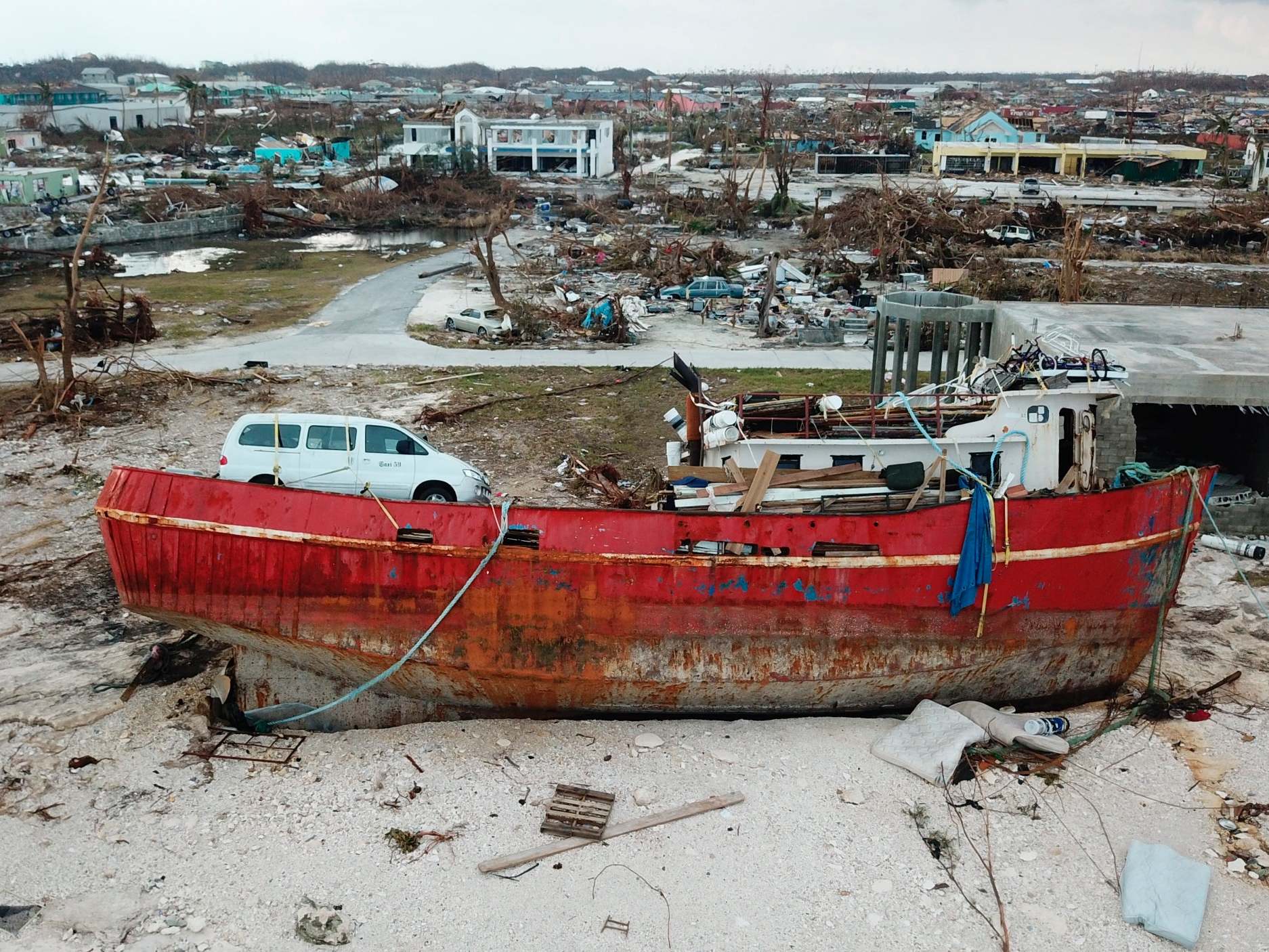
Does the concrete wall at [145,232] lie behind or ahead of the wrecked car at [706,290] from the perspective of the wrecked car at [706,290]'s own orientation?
ahead

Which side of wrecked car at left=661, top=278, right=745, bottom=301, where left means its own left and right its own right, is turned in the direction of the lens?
left

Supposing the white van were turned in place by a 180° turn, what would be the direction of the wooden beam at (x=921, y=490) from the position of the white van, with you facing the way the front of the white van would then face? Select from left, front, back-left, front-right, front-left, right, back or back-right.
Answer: back-left

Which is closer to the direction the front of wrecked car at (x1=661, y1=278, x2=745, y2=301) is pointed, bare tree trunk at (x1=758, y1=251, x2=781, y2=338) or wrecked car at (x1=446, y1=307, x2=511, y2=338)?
the wrecked car

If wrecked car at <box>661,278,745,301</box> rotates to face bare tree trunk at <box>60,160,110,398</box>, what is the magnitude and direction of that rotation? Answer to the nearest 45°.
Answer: approximately 45° to its left

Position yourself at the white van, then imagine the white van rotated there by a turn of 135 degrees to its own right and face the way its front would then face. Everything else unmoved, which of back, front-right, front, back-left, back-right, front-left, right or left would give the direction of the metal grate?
front-left

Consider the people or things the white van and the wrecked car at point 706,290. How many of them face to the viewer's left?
1

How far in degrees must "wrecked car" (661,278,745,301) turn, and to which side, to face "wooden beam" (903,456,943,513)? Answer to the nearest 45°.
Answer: approximately 90° to its left

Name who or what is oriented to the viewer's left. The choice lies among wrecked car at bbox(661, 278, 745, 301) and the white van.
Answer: the wrecked car

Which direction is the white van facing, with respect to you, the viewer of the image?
facing to the right of the viewer

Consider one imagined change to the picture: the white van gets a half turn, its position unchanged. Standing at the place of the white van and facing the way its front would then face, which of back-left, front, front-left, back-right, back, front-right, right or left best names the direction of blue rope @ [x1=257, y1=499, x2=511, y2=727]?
left

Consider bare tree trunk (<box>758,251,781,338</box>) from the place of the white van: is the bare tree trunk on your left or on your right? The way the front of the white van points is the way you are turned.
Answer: on your left

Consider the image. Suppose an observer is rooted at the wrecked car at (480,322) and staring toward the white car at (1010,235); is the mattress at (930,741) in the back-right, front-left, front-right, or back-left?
back-right

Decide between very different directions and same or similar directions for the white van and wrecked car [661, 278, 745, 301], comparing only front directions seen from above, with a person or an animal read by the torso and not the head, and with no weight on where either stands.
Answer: very different directions

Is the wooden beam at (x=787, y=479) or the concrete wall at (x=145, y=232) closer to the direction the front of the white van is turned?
the wooden beam

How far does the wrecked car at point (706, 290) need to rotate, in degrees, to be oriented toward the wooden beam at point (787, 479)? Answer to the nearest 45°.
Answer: approximately 90° to its left
